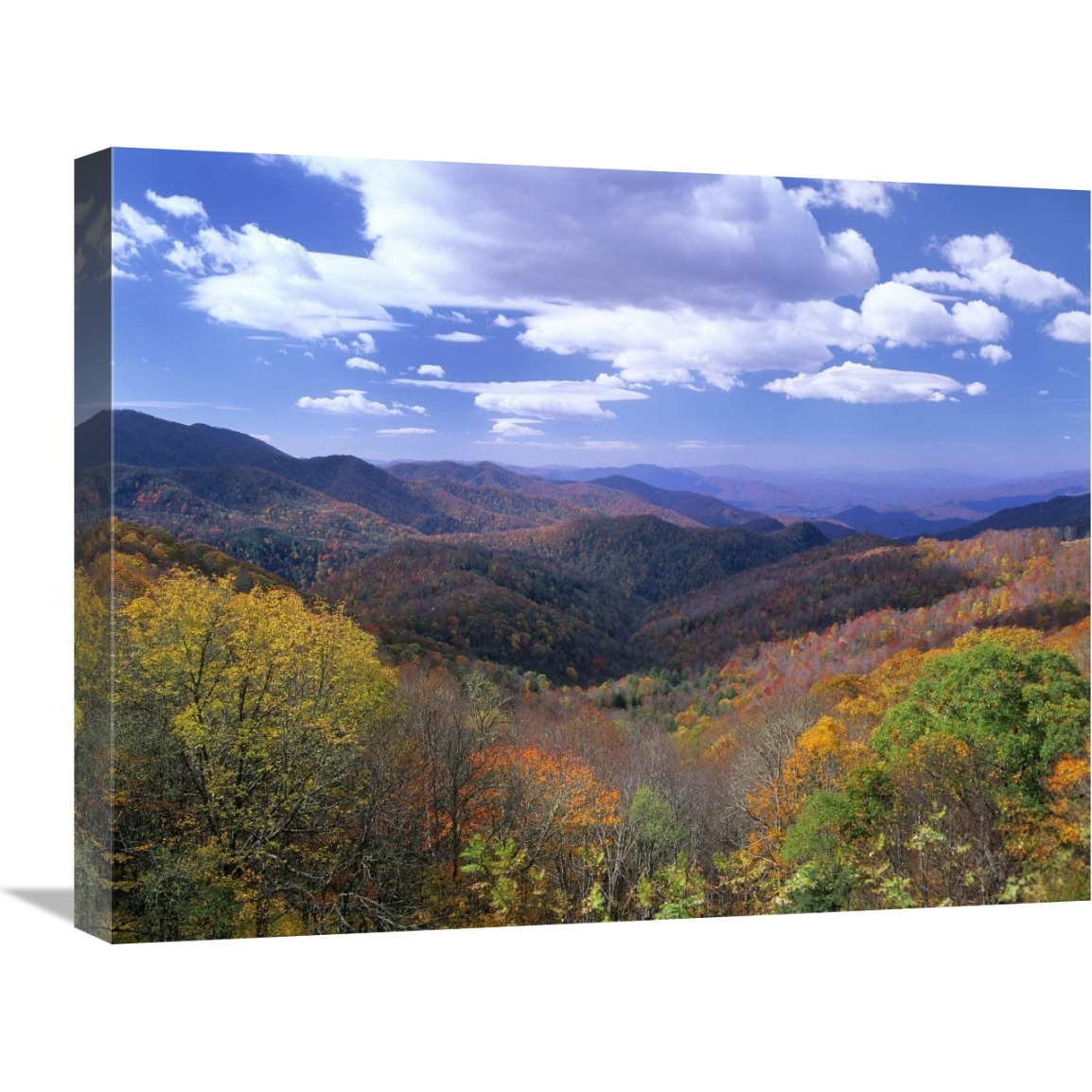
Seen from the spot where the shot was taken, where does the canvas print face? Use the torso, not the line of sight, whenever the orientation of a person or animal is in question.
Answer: facing the viewer and to the right of the viewer
